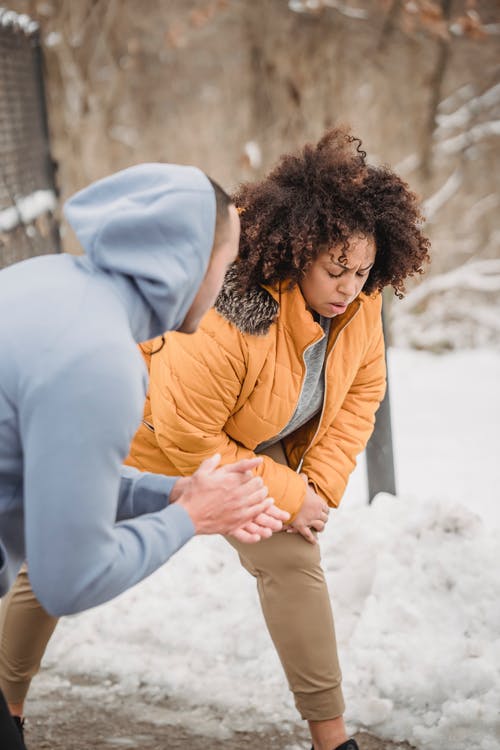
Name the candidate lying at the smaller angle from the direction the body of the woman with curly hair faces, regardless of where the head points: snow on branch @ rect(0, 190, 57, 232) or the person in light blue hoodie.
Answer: the person in light blue hoodie

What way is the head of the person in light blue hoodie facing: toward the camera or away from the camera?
away from the camera

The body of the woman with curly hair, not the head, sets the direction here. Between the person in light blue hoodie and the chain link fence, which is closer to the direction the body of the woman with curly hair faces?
the person in light blue hoodie

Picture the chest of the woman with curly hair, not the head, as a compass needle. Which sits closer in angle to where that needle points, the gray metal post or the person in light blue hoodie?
the person in light blue hoodie
